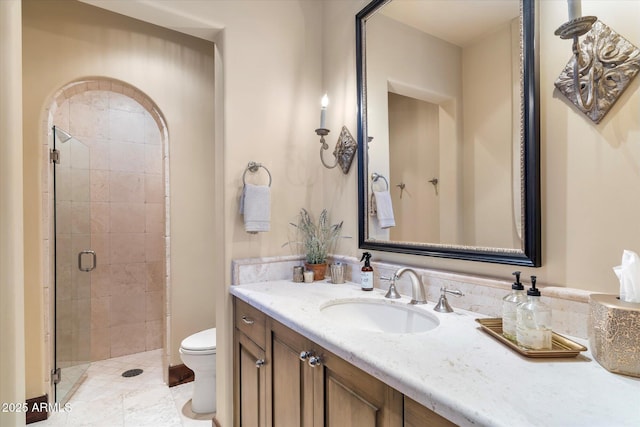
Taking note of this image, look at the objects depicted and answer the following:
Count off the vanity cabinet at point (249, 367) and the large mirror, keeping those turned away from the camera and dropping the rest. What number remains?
0

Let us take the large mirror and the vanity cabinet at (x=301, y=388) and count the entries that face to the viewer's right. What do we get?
0

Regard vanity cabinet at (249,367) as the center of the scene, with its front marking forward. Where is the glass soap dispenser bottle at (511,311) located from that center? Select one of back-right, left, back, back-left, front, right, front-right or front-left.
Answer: left

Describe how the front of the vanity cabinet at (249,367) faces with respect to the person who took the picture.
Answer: facing the viewer and to the left of the viewer

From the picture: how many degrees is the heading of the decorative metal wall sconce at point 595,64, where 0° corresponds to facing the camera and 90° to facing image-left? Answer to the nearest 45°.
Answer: approximately 45°

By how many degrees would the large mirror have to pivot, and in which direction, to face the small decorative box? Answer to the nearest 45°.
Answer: approximately 90° to its left

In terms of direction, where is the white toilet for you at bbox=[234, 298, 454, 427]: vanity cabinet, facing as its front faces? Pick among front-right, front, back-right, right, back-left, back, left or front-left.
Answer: right

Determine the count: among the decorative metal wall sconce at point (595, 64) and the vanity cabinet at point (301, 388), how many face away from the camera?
0
